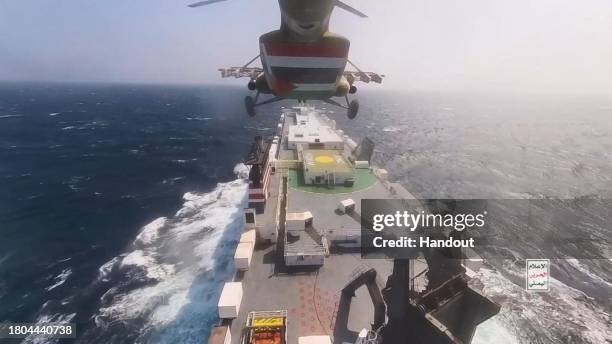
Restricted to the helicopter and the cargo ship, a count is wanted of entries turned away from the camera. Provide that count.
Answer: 2

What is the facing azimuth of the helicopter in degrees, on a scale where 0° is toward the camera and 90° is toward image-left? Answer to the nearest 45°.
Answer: approximately 180°

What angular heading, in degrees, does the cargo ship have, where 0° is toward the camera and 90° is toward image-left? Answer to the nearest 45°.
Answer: approximately 180°
